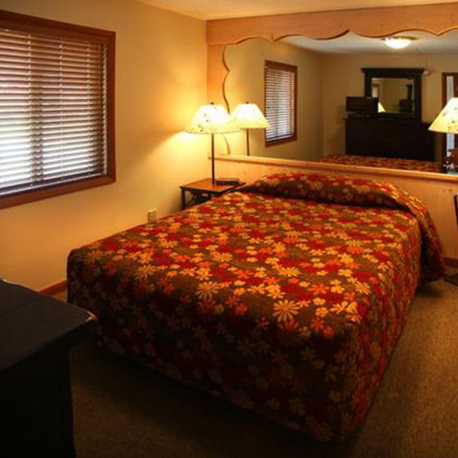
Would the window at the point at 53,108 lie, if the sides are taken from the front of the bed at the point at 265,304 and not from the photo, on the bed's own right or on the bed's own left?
on the bed's own right

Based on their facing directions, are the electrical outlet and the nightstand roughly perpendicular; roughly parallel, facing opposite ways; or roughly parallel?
roughly perpendicular

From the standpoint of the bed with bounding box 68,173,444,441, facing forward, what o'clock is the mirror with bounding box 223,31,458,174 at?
The mirror is roughly at 5 o'clock from the bed.

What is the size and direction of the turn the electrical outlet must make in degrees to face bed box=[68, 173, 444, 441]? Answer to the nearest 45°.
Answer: approximately 45° to its right

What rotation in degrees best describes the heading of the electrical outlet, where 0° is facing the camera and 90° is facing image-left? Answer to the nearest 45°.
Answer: approximately 315°

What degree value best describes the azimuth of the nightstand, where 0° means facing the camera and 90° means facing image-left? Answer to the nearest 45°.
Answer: approximately 45°

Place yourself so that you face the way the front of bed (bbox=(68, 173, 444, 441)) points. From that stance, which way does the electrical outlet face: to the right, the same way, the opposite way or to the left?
to the left
